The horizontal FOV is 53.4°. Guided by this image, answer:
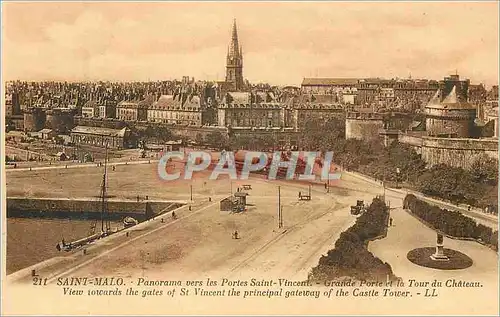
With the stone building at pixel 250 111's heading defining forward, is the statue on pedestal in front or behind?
in front

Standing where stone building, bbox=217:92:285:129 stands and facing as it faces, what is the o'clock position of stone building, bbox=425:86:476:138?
stone building, bbox=425:86:476:138 is roughly at 9 o'clock from stone building, bbox=217:92:285:129.

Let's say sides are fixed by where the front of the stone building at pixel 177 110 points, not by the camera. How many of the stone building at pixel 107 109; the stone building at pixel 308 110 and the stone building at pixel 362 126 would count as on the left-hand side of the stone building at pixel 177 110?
2

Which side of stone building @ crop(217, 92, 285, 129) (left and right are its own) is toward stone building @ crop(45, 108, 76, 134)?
right

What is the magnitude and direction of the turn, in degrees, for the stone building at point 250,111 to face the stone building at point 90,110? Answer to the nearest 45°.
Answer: approximately 90° to its right

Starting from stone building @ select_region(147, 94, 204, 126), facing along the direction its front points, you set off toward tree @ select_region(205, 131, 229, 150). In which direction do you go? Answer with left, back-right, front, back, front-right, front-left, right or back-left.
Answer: front-left

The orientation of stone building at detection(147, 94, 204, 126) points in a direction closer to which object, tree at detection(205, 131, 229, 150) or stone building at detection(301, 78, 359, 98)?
the tree

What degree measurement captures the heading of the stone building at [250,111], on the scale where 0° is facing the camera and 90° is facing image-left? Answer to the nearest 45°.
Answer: approximately 0°

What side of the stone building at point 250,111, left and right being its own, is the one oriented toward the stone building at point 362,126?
left

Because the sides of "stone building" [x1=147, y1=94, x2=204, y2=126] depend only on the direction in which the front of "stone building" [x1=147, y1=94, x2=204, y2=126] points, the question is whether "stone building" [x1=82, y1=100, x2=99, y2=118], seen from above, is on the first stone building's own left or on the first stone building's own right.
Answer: on the first stone building's own right

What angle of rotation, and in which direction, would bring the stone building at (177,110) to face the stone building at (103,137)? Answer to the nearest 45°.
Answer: approximately 90° to its right

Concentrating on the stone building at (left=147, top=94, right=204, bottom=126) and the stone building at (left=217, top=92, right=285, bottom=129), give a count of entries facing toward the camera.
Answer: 2

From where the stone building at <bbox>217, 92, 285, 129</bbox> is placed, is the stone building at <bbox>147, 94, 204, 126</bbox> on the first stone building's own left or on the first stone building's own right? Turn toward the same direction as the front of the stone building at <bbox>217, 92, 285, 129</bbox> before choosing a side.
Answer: on the first stone building's own right
